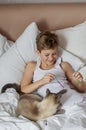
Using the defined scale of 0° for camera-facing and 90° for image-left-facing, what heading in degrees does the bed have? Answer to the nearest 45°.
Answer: approximately 0°

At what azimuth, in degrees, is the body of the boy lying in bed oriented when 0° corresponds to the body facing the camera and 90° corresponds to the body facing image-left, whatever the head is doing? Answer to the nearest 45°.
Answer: approximately 0°
